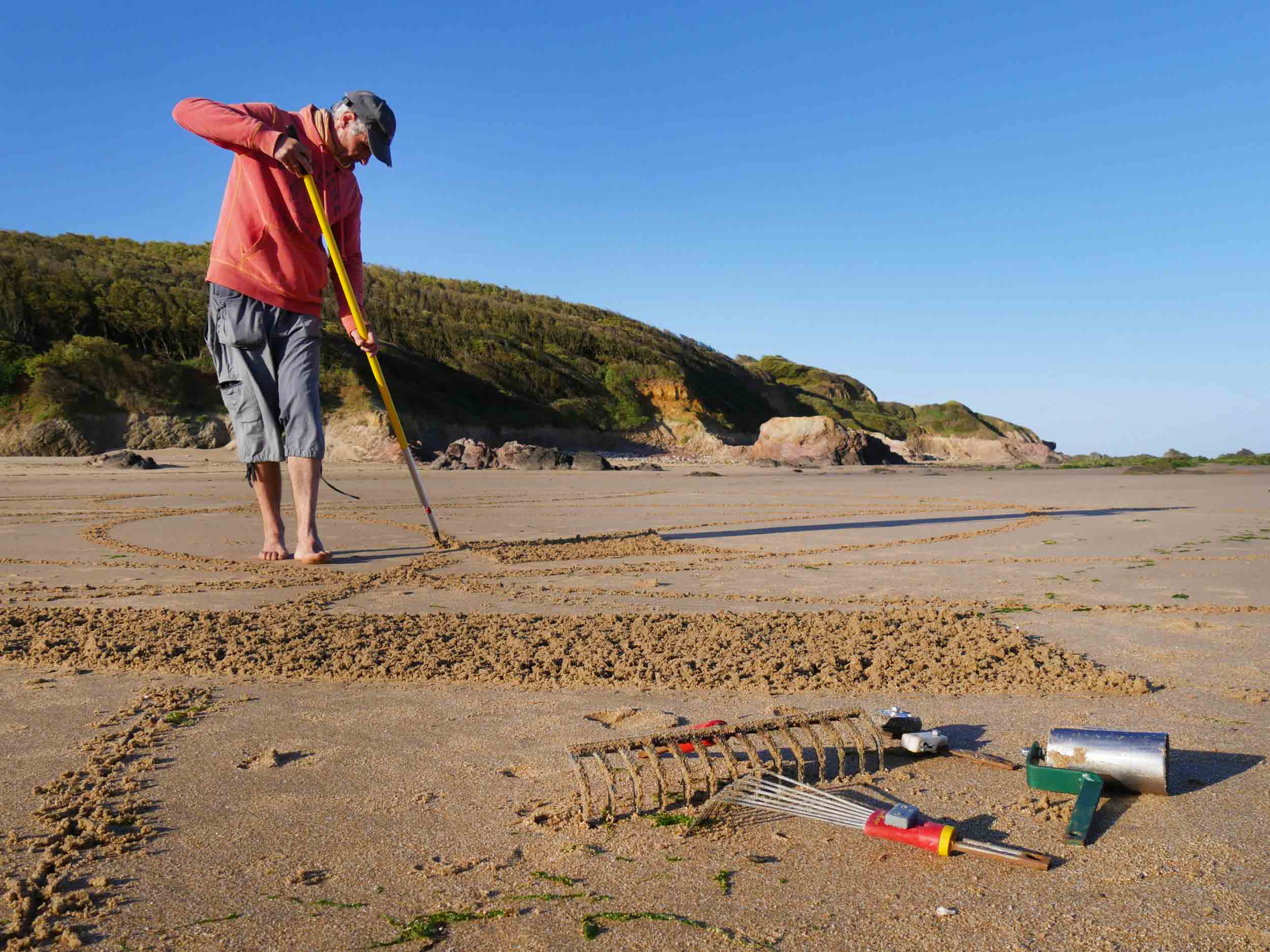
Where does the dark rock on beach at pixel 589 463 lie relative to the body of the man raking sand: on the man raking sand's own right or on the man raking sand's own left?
on the man raking sand's own left

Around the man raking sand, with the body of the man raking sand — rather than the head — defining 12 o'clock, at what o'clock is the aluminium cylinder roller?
The aluminium cylinder roller is roughly at 1 o'clock from the man raking sand.

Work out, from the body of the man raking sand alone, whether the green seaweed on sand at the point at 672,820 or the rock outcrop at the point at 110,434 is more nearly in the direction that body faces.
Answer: the green seaweed on sand

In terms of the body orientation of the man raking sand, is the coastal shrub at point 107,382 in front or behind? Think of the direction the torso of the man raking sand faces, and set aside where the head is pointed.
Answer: behind

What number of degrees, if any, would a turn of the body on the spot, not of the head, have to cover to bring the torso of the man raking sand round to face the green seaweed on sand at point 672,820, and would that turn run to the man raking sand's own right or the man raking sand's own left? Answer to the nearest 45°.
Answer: approximately 45° to the man raking sand's own right

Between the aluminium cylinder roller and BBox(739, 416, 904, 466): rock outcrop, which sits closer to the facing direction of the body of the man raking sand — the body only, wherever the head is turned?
the aluminium cylinder roller

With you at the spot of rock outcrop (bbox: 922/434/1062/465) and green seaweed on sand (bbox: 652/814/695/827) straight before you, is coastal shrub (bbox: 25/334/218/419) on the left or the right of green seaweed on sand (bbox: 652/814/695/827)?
right

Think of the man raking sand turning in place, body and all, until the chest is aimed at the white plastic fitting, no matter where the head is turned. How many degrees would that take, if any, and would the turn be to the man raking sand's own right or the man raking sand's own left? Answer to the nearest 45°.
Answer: approximately 45° to the man raking sand's own right

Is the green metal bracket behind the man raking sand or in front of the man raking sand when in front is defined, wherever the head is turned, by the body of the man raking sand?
in front

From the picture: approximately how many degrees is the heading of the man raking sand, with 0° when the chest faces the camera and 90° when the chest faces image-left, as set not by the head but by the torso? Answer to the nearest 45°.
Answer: approximately 315°

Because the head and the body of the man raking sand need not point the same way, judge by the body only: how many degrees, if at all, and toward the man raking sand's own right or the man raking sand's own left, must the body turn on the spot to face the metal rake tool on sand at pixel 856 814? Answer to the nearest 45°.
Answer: approximately 45° to the man raking sand's own right

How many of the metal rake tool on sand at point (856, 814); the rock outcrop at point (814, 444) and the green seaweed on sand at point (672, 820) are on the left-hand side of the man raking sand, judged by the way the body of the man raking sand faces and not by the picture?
1

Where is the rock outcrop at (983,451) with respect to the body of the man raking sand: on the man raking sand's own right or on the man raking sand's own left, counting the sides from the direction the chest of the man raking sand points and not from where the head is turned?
on the man raking sand's own left
